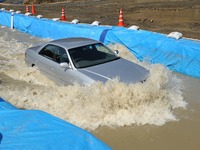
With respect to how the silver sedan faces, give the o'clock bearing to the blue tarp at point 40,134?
The blue tarp is roughly at 2 o'clock from the silver sedan.

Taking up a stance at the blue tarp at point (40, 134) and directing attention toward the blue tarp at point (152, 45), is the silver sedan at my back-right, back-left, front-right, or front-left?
front-left

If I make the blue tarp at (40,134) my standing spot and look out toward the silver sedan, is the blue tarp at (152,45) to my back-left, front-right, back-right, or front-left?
front-right

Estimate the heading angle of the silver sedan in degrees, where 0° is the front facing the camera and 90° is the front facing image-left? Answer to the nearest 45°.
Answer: approximately 315°
